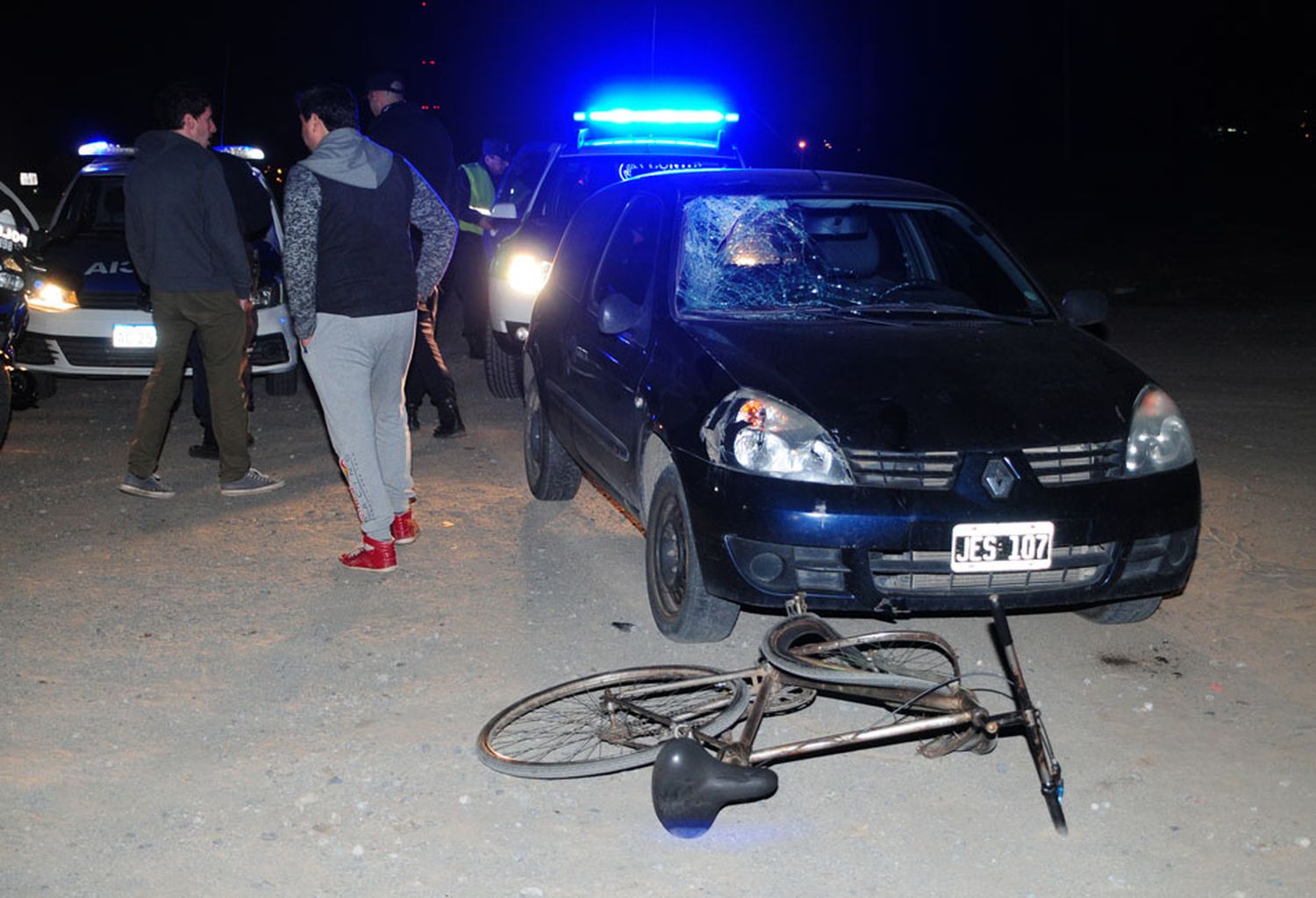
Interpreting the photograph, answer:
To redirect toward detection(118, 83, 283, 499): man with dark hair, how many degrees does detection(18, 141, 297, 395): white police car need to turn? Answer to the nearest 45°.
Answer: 0° — it already faces them

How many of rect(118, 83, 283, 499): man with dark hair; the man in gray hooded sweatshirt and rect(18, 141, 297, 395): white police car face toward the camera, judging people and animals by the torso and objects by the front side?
1

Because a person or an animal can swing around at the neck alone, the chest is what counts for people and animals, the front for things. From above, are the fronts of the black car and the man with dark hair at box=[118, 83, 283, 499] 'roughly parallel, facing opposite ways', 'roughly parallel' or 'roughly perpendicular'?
roughly perpendicular

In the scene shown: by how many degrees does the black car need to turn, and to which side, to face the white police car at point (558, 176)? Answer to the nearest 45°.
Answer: approximately 135° to its left

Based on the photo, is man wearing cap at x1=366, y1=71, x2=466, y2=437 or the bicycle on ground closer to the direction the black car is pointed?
the bicycle on ground

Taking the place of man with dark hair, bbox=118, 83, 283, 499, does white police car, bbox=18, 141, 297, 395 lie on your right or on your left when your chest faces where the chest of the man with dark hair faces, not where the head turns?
on your left

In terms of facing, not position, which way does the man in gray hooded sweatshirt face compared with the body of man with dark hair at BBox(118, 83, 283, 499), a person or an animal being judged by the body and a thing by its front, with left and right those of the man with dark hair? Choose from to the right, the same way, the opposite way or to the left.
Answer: to the left

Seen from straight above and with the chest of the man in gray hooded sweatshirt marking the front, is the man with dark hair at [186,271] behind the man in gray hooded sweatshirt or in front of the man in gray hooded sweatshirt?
in front

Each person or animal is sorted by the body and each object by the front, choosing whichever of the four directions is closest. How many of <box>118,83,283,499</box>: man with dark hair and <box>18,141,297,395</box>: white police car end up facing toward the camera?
1

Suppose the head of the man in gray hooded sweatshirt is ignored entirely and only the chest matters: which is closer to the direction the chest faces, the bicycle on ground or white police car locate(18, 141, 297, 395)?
the white police car
